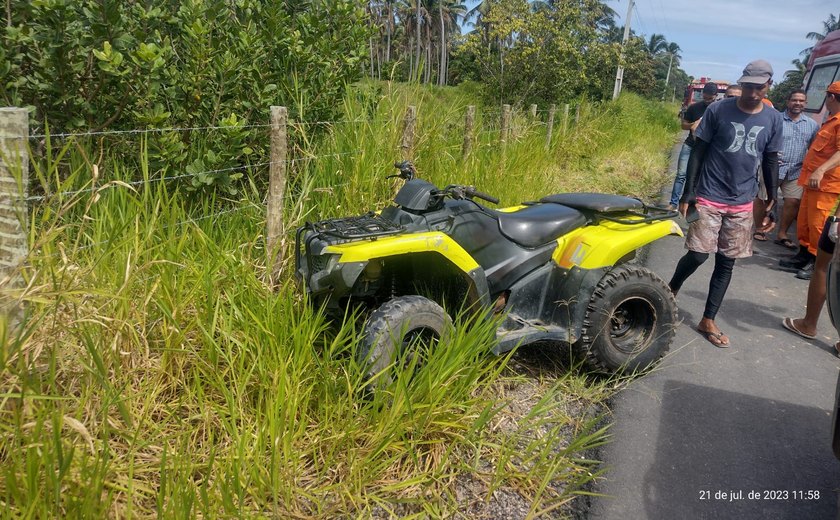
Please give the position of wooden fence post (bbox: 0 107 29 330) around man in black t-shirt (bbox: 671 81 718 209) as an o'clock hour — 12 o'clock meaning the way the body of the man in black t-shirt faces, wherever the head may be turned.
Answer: The wooden fence post is roughly at 2 o'clock from the man in black t-shirt.

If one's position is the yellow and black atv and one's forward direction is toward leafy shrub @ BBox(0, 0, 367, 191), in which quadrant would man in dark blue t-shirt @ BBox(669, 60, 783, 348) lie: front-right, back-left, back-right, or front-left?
back-right

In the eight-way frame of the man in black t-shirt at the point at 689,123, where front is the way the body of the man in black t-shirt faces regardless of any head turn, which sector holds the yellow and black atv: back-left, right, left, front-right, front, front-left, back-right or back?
front-right

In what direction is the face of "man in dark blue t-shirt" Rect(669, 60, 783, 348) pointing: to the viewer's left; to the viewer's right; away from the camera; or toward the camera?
toward the camera

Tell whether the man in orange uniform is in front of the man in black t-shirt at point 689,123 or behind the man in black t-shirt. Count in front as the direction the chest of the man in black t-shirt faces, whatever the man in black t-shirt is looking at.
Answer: in front

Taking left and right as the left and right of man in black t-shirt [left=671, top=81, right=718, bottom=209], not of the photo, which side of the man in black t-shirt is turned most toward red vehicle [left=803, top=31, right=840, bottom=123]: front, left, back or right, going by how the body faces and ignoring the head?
left

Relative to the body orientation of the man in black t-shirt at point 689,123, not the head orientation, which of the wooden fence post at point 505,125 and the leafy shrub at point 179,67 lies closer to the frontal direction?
the leafy shrub

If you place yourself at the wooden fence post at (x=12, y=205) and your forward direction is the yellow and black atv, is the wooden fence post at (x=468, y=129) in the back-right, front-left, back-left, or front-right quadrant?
front-left

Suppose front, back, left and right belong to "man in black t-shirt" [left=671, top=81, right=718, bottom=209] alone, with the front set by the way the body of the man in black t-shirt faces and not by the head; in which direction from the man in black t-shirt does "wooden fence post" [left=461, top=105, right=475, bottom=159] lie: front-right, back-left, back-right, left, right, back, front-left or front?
right

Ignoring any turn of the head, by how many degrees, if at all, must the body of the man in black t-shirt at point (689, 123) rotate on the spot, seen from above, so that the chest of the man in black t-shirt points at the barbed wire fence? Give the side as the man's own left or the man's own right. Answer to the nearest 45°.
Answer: approximately 90° to the man's own right

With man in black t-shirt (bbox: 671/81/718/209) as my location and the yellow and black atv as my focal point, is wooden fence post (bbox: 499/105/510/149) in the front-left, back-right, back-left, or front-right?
back-right
